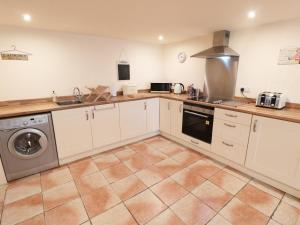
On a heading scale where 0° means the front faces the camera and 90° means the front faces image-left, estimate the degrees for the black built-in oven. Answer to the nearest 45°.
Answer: approximately 45°

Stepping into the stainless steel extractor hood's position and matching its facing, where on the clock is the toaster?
The toaster is roughly at 9 o'clock from the stainless steel extractor hood.

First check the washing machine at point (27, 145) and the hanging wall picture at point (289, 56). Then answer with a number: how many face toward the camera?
2

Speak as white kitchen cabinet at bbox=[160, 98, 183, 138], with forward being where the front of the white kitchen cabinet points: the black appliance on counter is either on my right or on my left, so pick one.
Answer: on my right

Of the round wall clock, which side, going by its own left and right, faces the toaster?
left

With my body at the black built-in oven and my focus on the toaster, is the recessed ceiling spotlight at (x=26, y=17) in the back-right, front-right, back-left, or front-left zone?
back-right

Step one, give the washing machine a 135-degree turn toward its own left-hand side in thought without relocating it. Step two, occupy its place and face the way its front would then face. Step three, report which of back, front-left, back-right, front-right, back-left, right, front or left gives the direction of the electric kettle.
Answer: front-right

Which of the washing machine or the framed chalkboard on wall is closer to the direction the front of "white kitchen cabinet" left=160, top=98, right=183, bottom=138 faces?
the washing machine
